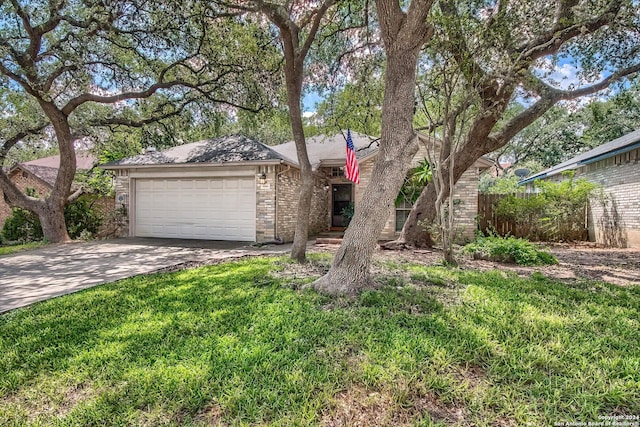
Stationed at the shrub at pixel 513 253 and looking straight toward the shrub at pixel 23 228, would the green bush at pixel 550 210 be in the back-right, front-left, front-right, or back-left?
back-right

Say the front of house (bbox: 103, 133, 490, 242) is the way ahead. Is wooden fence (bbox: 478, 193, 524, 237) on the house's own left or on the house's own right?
on the house's own left

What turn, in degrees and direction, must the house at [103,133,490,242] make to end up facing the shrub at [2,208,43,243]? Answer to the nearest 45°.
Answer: approximately 90° to its right

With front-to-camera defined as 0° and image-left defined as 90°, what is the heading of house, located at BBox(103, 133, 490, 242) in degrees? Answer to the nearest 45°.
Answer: approximately 0°

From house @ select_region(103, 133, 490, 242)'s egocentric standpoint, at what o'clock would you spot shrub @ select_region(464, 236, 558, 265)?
The shrub is roughly at 10 o'clock from the house.

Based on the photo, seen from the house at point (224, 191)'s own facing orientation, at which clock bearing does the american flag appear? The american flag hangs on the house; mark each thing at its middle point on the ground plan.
The american flag is roughly at 10 o'clock from the house.

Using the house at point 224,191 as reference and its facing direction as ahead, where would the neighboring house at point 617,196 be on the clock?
The neighboring house is roughly at 9 o'clock from the house.

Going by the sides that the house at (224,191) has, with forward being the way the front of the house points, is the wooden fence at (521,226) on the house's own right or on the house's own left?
on the house's own left

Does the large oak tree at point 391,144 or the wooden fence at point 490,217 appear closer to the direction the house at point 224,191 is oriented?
the large oak tree

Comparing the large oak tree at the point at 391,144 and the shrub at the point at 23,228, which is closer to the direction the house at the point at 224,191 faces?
the large oak tree

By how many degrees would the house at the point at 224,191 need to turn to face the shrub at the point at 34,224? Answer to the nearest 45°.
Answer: approximately 90° to its right
